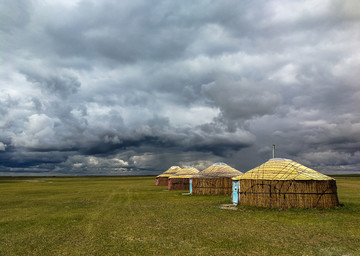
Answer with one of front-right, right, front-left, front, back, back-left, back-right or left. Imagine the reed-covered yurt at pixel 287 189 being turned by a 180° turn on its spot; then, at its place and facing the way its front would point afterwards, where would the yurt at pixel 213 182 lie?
back-left

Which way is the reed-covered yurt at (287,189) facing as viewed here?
to the viewer's left
